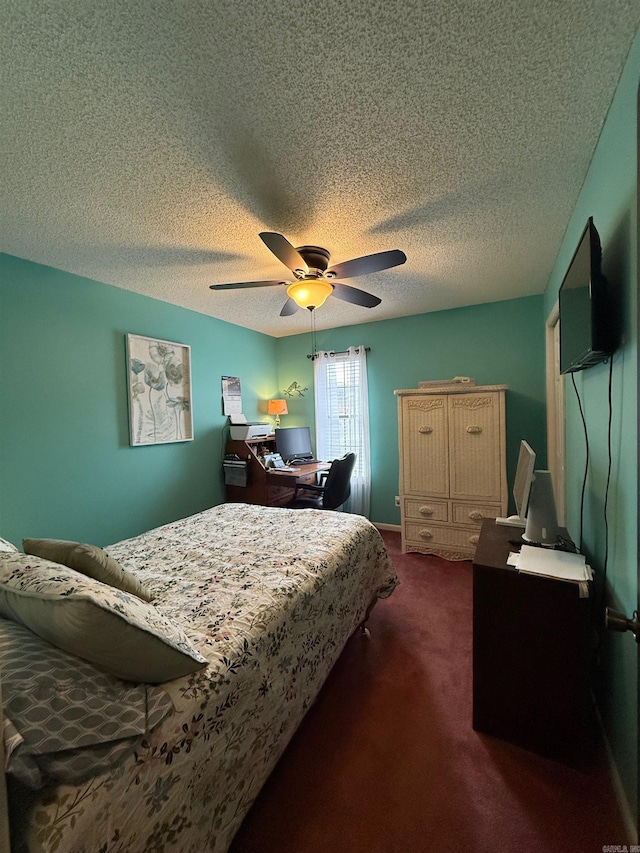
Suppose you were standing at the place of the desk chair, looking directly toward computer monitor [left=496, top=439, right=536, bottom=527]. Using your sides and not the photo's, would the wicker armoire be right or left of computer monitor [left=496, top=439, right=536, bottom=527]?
left

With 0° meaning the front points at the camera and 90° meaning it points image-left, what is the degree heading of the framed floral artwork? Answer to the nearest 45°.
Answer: approximately 315°

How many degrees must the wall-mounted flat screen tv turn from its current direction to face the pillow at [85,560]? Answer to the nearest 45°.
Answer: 0° — it already faces it

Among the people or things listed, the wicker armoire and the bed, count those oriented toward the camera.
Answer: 1

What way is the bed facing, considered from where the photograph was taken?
facing away from the viewer and to the right of the viewer

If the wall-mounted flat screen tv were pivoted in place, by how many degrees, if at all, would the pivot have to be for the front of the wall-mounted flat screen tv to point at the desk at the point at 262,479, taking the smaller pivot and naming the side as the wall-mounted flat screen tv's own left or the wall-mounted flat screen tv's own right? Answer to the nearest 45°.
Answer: approximately 45° to the wall-mounted flat screen tv's own right

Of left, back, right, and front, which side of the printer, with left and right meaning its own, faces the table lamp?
left
